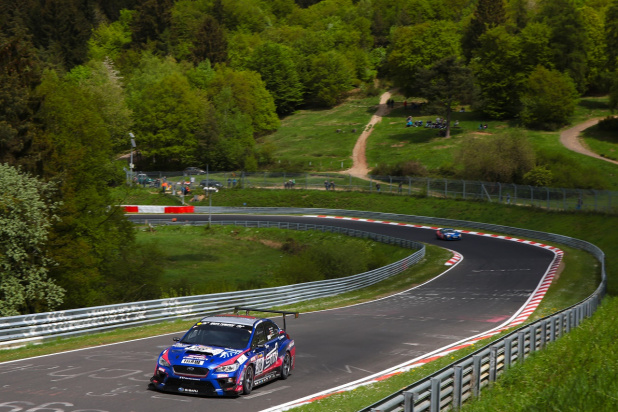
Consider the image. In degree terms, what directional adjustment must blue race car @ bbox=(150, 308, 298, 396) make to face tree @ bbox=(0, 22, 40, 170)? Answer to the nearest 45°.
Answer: approximately 135° to its right

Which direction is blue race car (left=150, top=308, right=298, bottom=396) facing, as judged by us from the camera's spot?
facing the viewer and to the left of the viewer

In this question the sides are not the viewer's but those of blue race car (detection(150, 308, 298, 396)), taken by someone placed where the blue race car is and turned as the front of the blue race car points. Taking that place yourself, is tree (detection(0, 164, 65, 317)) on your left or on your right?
on your right

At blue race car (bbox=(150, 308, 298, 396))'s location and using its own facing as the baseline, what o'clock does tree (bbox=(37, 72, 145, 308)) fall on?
The tree is roughly at 4 o'clock from the blue race car.
